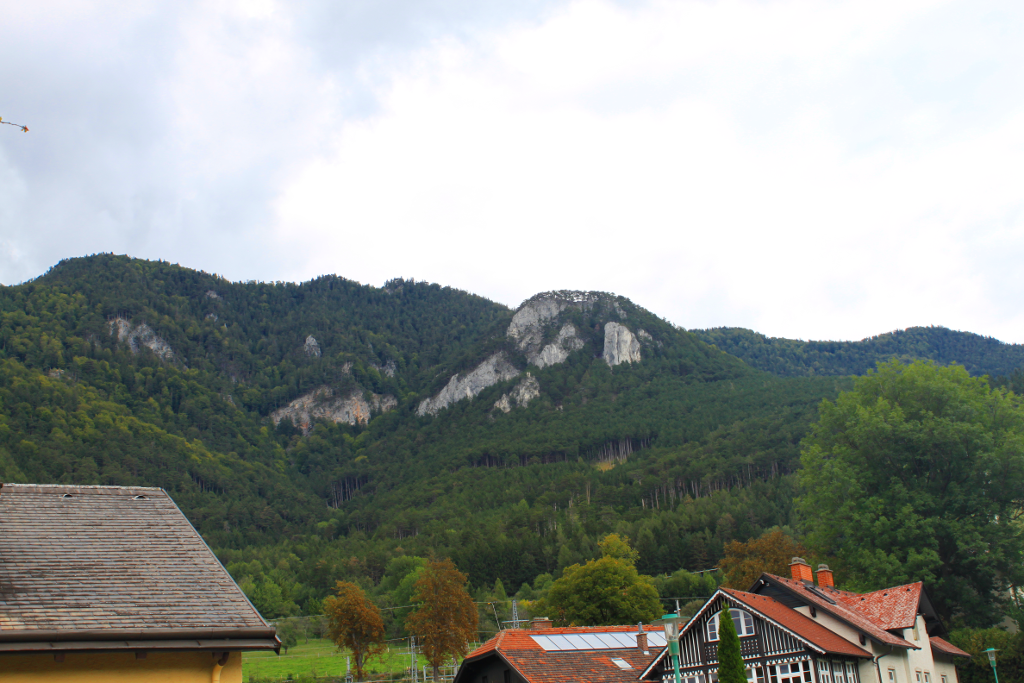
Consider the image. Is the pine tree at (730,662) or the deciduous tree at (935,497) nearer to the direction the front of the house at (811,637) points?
the pine tree

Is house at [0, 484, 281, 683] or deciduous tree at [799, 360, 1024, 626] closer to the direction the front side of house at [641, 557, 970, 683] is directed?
the house

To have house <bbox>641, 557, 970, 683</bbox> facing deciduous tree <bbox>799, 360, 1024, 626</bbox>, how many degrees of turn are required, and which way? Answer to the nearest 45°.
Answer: approximately 180°

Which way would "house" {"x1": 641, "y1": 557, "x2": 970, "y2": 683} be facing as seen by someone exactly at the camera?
facing the viewer and to the left of the viewer

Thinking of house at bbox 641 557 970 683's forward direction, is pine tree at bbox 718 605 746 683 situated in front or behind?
in front

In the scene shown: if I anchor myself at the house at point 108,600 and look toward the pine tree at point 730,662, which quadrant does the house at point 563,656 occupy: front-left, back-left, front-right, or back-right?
front-left

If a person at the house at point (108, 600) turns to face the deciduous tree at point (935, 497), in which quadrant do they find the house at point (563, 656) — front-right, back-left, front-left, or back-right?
front-left
